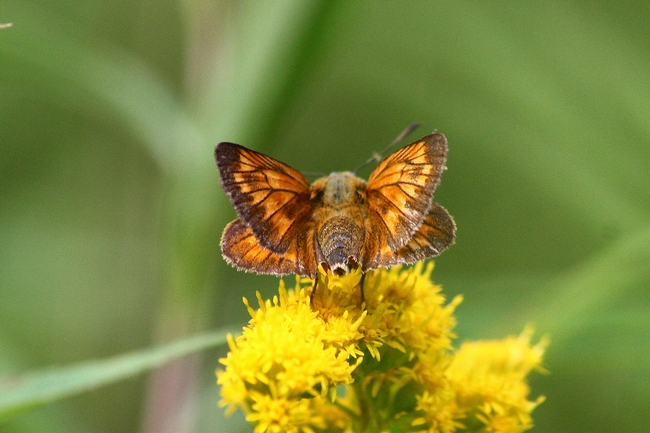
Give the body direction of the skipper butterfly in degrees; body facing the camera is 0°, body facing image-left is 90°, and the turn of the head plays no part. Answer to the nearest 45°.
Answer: approximately 180°
